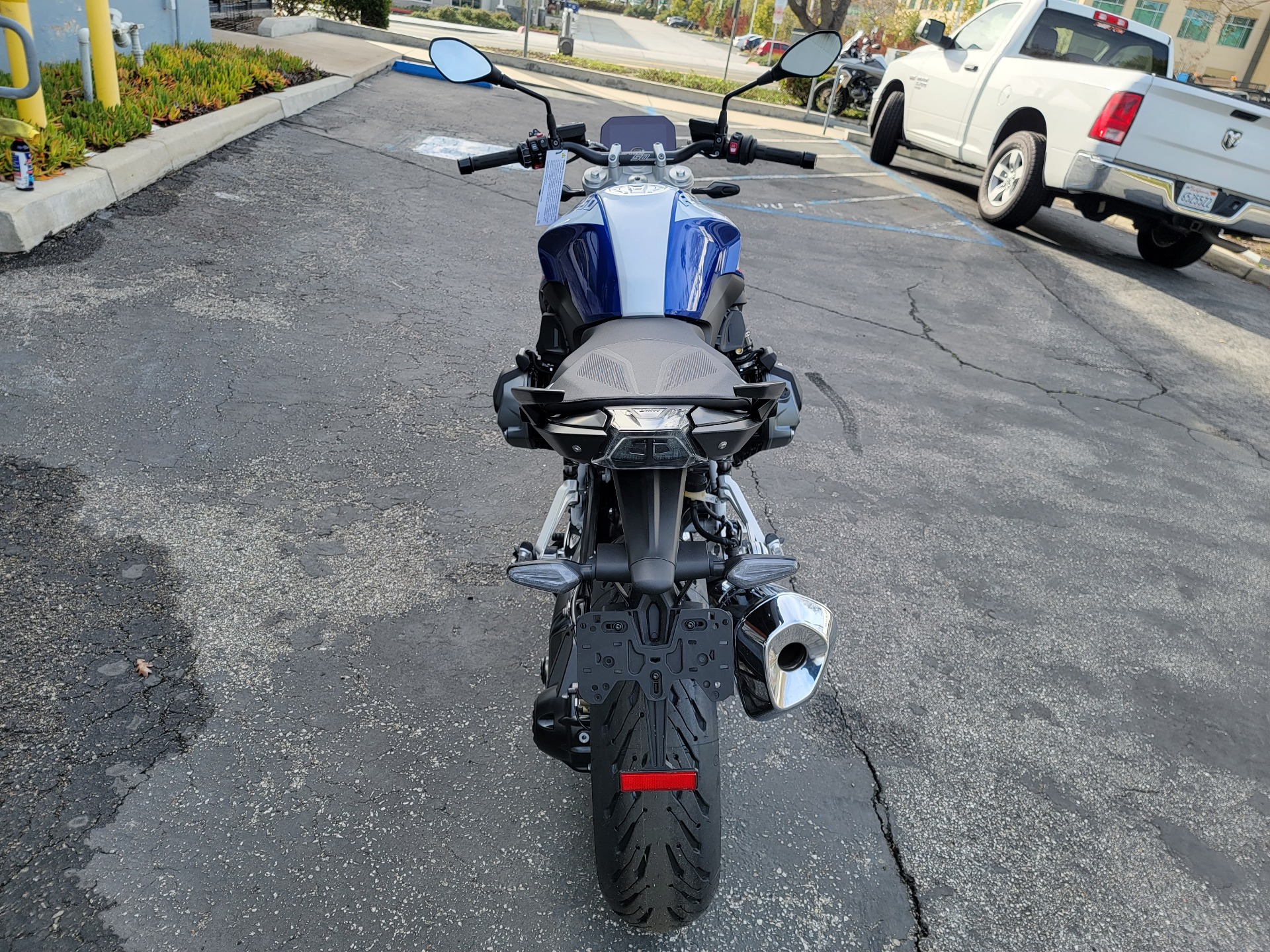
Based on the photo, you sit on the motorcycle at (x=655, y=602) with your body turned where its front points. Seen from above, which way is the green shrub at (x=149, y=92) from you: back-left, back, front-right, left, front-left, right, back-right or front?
front-left

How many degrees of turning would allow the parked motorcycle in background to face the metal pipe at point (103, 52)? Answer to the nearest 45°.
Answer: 0° — it already faces it

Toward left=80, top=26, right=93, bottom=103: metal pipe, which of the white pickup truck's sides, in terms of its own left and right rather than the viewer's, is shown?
left

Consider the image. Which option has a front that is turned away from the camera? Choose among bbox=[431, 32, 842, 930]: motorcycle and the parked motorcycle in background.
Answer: the motorcycle

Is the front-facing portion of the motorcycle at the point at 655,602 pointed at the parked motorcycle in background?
yes

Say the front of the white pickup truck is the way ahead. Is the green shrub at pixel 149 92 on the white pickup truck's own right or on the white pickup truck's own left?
on the white pickup truck's own left

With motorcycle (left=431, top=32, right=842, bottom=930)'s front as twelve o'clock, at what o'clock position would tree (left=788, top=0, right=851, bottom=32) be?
The tree is roughly at 12 o'clock from the motorcycle.

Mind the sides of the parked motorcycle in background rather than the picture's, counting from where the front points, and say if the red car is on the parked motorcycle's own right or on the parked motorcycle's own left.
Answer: on the parked motorcycle's own right

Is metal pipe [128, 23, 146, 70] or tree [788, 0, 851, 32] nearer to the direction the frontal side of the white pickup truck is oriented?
the tree

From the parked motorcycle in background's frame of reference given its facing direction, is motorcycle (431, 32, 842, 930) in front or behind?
in front

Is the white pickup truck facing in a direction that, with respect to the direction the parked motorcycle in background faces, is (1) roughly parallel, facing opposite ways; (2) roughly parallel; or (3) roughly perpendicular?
roughly perpendicular

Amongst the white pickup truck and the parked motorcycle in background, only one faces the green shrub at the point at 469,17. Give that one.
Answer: the white pickup truck

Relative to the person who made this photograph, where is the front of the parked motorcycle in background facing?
facing the viewer and to the left of the viewer

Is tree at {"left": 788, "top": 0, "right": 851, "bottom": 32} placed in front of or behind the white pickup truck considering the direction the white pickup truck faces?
in front

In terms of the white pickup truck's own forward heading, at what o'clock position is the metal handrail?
The metal handrail is roughly at 9 o'clock from the white pickup truck.

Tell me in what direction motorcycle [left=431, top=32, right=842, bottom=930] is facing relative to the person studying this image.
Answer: facing away from the viewer

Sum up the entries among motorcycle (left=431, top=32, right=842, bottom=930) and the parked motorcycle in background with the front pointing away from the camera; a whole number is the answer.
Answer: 1

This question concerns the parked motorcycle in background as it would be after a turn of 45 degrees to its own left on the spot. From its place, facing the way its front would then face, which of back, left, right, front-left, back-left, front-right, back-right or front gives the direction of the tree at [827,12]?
back

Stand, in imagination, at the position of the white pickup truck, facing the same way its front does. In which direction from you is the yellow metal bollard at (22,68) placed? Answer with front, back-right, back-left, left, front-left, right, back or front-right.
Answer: left

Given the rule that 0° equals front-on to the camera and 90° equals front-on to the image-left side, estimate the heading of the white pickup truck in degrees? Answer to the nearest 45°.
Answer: approximately 135°
